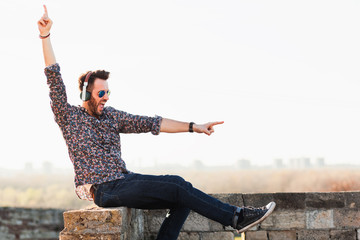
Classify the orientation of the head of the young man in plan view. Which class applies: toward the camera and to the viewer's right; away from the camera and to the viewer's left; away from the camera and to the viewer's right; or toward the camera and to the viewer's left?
toward the camera and to the viewer's right

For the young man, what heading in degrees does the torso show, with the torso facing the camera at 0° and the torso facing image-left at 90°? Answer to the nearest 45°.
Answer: approximately 315°
